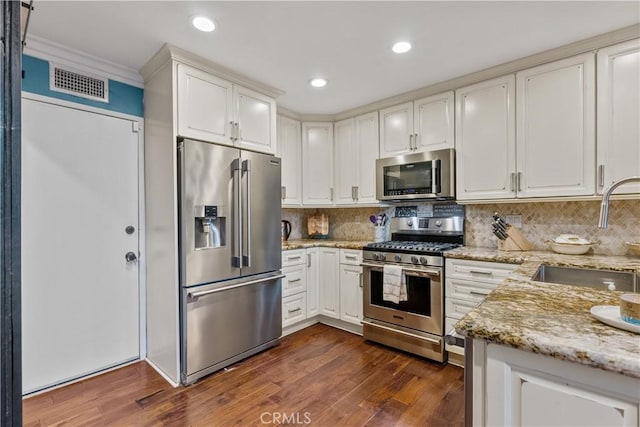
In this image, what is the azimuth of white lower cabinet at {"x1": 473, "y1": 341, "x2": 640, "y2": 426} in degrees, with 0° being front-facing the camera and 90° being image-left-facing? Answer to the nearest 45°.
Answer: approximately 45°

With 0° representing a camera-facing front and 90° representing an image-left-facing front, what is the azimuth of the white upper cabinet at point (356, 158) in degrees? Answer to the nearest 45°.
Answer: approximately 45°

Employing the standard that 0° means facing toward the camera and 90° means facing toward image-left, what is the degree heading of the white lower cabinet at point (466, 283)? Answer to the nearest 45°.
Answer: approximately 45°

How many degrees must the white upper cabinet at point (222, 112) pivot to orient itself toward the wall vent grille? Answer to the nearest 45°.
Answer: approximately 135° to its right
